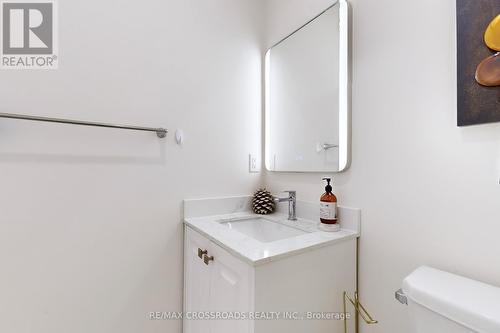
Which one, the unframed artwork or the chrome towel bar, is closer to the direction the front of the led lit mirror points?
the chrome towel bar

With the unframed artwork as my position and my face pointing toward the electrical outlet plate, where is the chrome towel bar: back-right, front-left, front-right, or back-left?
front-left

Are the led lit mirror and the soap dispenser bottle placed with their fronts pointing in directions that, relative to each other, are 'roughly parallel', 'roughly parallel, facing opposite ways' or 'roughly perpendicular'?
roughly parallel

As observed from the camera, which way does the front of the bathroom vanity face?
facing the viewer and to the left of the viewer

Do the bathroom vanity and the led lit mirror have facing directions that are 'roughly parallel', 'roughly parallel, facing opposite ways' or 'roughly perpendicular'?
roughly parallel

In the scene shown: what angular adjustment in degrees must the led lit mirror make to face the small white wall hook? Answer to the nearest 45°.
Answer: approximately 45° to its right

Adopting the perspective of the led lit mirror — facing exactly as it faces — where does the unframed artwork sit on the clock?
The unframed artwork is roughly at 9 o'clock from the led lit mirror.

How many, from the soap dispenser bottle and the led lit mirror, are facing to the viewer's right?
0

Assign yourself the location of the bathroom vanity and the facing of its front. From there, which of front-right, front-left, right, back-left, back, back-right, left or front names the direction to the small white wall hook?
right

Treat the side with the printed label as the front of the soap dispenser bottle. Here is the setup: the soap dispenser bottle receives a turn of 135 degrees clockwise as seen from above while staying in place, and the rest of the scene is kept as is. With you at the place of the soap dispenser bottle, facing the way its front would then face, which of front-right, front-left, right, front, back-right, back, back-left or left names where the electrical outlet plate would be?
front-left
